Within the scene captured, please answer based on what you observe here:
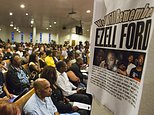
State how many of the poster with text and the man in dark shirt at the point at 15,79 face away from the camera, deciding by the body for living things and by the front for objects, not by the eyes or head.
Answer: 0

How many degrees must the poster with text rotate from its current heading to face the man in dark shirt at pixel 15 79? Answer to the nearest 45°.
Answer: approximately 90° to its right

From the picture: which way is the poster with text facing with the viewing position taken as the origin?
facing the viewer and to the left of the viewer

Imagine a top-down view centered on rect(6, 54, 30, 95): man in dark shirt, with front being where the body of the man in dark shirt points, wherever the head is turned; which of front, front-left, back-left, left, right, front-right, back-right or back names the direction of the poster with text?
front-right

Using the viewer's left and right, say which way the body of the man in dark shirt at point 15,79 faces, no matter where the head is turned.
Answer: facing the viewer and to the right of the viewer
